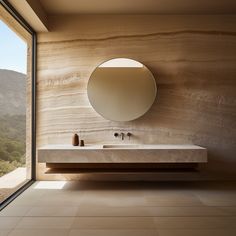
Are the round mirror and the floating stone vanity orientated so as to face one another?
no

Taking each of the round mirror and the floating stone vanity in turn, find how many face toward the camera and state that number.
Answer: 2

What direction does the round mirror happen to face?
toward the camera

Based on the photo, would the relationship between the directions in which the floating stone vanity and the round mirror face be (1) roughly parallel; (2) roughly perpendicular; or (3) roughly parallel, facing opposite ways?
roughly parallel

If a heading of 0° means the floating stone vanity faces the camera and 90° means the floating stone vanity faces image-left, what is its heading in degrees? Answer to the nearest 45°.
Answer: approximately 0°
